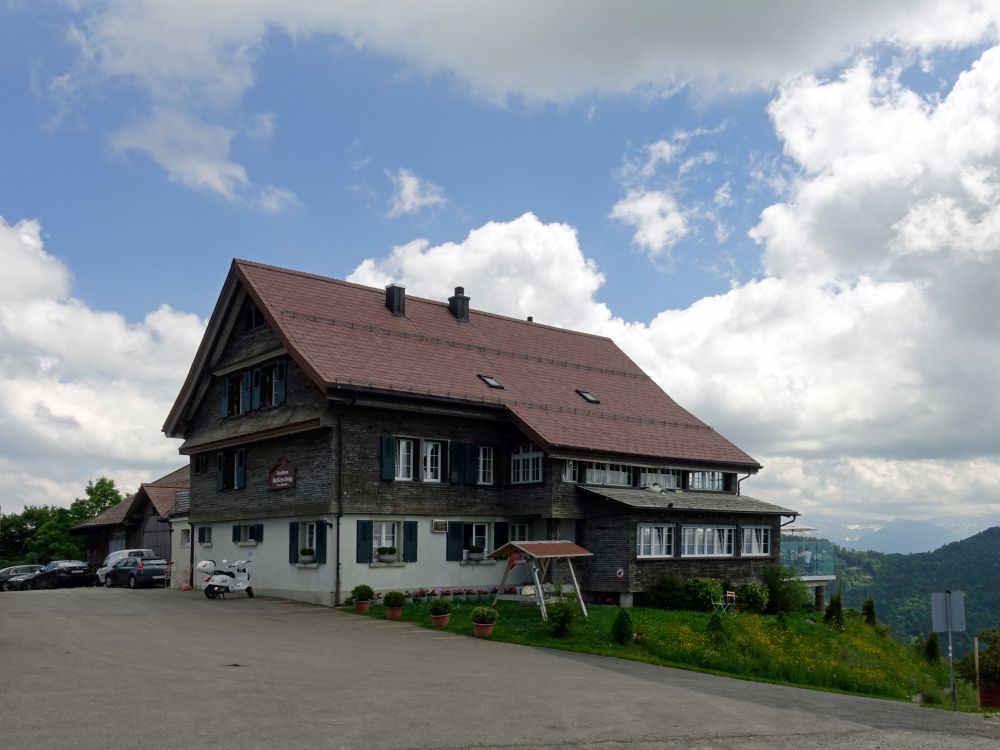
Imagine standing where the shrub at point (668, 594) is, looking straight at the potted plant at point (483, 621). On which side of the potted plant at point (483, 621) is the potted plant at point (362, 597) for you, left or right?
right

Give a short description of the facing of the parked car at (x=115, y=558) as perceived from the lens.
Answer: facing the viewer and to the left of the viewer

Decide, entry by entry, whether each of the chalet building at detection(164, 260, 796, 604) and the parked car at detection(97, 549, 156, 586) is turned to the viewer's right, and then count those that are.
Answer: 0

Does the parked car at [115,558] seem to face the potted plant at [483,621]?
no

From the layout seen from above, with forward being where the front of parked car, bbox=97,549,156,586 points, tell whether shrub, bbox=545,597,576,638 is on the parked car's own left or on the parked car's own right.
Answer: on the parked car's own left

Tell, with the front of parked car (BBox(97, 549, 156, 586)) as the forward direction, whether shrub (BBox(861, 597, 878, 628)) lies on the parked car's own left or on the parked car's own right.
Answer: on the parked car's own left

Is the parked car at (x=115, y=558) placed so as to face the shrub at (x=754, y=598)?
no

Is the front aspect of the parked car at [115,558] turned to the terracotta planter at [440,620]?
no
